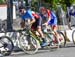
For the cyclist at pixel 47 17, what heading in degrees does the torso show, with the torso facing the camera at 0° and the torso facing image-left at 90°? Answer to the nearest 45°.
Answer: approximately 45°

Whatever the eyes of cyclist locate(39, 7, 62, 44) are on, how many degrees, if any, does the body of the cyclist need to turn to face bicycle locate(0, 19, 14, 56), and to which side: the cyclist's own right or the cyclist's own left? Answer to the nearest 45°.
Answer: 0° — they already face it
